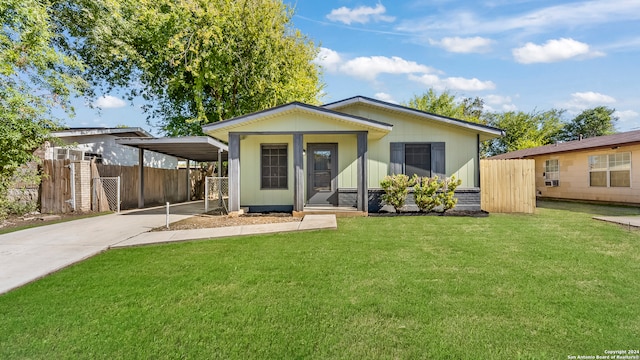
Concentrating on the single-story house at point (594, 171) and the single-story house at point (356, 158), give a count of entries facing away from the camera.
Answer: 0

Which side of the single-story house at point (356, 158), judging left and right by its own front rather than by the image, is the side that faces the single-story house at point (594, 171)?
left

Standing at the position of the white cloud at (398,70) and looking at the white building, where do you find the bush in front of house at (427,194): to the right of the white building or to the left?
left

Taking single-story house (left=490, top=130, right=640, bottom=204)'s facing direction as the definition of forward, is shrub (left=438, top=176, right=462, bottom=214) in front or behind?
in front

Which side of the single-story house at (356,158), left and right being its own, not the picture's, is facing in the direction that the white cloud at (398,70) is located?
back

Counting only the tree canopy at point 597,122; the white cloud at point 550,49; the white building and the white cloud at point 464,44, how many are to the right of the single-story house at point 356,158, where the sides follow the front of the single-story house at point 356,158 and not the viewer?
1

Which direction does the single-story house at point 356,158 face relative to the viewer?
toward the camera

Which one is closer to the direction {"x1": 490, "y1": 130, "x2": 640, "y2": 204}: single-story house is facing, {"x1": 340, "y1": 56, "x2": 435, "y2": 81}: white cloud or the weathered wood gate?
the weathered wood gate

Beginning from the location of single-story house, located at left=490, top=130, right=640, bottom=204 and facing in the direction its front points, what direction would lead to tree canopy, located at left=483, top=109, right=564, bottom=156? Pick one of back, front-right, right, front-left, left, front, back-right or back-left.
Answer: back-right

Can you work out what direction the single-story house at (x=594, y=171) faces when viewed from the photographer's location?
facing the viewer and to the left of the viewer

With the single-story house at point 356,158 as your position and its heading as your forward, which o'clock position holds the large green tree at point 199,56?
The large green tree is roughly at 4 o'clock from the single-story house.

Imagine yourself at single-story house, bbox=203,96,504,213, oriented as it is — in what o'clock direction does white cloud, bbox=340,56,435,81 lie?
The white cloud is roughly at 6 o'clock from the single-story house.

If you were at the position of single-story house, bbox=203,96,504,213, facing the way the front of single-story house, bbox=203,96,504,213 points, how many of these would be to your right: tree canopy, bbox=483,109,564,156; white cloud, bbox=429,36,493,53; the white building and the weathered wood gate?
2
